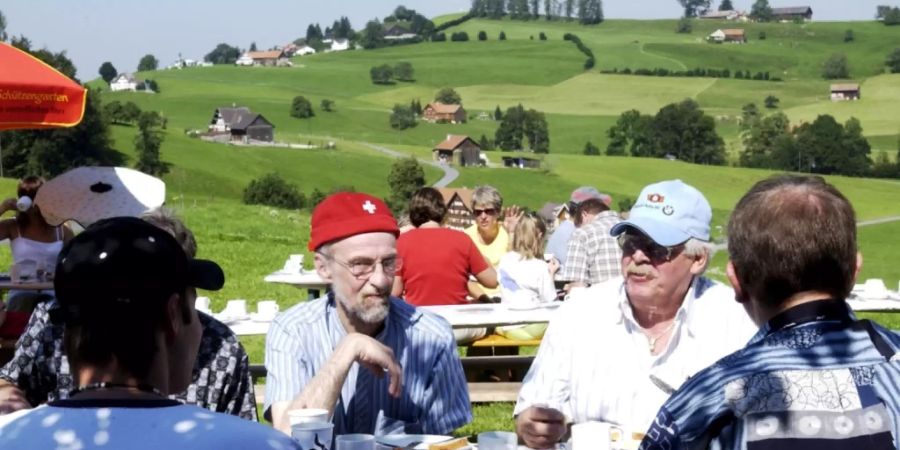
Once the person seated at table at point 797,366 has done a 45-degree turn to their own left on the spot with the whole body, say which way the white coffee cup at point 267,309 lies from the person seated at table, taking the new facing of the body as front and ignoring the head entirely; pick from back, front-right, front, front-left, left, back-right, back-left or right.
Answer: front

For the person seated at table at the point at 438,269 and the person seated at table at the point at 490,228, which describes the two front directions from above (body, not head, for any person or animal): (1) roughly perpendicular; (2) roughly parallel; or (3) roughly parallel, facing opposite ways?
roughly parallel, facing opposite ways

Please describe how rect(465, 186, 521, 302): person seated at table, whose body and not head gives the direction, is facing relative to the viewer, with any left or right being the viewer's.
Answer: facing the viewer

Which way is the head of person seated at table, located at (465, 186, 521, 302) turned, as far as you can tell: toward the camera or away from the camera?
toward the camera

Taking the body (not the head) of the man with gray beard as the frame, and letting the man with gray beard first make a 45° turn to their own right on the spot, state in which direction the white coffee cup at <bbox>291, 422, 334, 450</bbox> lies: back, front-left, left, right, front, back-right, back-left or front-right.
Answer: front-left

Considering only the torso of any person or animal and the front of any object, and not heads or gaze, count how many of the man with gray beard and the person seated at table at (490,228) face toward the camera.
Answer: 2

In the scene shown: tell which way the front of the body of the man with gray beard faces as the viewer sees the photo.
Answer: toward the camera

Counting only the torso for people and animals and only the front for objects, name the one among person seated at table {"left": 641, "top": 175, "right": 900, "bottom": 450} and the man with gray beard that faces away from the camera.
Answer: the person seated at table

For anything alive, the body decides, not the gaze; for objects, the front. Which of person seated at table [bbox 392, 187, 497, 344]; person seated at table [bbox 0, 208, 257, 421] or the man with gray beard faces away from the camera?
person seated at table [bbox 392, 187, 497, 344]

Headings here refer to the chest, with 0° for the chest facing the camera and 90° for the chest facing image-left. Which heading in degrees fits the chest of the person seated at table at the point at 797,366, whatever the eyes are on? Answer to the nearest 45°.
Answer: approximately 180°

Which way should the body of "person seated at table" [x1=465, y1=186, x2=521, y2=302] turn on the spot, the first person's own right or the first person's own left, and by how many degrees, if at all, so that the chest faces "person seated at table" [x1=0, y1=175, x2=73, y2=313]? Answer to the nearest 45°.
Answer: approximately 90° to the first person's own right

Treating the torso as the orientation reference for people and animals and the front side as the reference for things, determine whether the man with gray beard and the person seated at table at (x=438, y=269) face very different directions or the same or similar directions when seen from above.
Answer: very different directions

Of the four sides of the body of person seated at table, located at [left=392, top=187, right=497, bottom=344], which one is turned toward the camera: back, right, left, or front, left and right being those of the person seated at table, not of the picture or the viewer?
back
